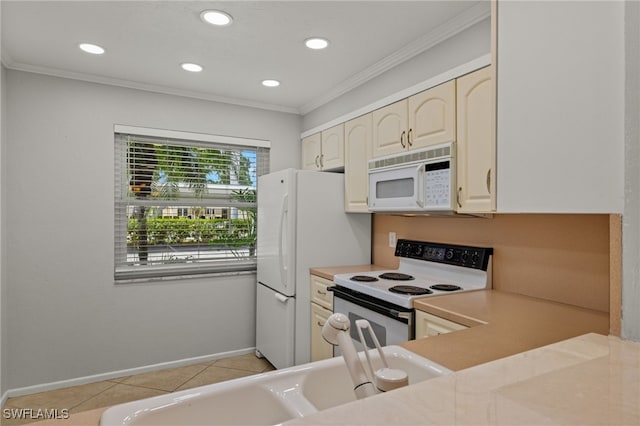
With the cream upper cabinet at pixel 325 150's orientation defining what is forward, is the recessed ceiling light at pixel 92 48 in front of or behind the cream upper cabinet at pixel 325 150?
in front

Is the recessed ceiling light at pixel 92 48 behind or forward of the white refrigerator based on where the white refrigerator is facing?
forward

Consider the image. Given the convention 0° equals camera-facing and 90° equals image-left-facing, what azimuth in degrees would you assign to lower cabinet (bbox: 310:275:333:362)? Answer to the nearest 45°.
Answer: approximately 45°

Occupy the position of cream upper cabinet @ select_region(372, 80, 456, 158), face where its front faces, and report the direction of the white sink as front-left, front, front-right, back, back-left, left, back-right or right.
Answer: front-left

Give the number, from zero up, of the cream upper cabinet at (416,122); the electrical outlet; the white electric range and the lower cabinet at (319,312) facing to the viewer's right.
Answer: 0

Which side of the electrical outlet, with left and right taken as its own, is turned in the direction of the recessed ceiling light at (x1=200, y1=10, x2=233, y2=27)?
front

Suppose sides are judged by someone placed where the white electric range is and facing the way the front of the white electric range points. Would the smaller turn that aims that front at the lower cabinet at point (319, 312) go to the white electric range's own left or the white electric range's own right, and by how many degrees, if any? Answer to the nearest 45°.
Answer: approximately 90° to the white electric range's own right

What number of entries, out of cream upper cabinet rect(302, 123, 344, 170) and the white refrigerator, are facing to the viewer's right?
0

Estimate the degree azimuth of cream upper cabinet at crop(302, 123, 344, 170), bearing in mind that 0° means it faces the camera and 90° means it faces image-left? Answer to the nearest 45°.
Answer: approximately 45°

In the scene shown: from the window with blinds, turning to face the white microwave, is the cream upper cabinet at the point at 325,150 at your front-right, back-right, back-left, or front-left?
front-left

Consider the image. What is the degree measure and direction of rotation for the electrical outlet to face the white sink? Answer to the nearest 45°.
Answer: approximately 45° to its left

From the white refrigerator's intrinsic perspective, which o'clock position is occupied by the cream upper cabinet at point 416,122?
The cream upper cabinet is roughly at 9 o'clock from the white refrigerator.
